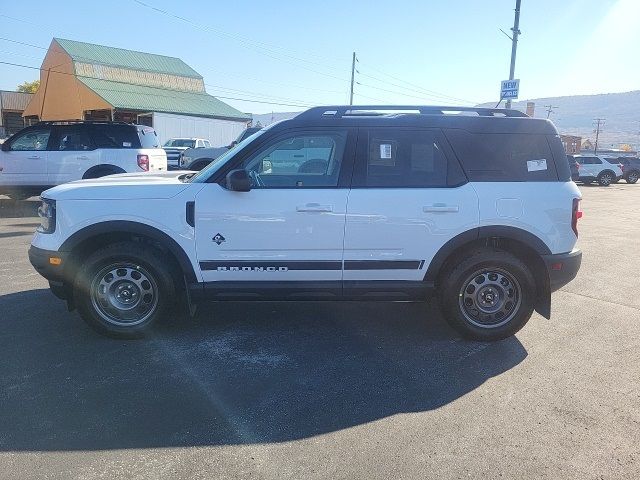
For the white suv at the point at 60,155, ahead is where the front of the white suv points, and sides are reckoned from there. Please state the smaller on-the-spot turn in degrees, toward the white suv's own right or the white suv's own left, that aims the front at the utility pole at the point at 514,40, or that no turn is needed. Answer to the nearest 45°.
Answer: approximately 180°

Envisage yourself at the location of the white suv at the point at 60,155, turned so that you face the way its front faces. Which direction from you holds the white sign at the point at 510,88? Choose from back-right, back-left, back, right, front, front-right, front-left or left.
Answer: back

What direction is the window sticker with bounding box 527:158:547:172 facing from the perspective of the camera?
toward the camera

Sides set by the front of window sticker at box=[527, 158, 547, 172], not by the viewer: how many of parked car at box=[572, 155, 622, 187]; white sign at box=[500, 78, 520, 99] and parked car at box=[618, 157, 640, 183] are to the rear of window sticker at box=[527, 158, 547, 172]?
3

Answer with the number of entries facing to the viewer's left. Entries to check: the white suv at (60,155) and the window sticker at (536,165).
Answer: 1

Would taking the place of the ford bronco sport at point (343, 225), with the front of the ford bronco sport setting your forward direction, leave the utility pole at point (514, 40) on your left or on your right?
on your right

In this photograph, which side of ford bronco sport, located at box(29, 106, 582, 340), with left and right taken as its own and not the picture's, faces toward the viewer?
left

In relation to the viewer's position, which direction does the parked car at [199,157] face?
facing the viewer and to the left of the viewer

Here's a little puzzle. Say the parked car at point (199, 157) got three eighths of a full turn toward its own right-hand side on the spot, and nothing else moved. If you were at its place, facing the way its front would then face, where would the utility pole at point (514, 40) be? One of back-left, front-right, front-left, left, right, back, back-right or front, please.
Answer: right

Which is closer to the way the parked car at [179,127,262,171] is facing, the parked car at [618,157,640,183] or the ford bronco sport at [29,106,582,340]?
the ford bronco sport

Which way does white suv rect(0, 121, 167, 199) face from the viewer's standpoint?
to the viewer's left

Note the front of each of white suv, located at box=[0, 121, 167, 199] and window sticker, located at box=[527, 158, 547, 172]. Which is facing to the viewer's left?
the white suv

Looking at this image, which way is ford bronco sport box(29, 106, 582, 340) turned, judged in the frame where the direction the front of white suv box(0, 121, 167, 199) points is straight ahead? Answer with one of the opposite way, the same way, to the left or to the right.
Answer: the same way

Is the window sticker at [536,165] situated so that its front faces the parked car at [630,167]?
no

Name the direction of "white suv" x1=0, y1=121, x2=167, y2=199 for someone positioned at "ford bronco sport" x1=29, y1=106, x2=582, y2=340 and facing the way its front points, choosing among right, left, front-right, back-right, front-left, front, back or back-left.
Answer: front-right

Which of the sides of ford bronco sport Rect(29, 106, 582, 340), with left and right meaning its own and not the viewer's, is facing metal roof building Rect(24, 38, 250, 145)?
right
